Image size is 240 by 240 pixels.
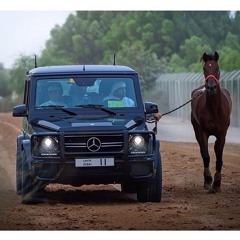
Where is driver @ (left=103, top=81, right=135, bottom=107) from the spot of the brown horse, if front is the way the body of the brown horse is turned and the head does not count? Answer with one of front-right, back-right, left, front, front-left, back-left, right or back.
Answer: front-right

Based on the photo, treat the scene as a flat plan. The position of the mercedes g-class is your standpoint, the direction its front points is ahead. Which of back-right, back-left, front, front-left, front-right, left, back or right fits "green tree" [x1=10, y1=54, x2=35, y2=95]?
back

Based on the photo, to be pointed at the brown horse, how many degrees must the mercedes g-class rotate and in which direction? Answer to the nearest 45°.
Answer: approximately 135° to its left

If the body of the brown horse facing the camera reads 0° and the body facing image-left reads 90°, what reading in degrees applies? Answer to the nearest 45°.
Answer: approximately 0°

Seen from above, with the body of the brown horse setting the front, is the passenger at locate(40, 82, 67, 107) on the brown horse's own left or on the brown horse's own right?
on the brown horse's own right

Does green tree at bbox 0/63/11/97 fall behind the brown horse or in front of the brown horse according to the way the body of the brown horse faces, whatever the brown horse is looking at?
behind

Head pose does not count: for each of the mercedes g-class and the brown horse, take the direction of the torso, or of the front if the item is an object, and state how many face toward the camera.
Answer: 2
